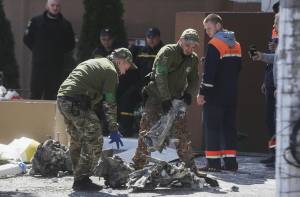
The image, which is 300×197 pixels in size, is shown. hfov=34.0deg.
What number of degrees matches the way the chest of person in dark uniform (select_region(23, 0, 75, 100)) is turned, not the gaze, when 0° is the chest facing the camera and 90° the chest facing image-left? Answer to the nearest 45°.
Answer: approximately 0°

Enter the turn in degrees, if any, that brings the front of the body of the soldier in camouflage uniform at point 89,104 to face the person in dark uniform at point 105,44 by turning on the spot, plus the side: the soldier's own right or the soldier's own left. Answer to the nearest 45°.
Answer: approximately 90° to the soldier's own left

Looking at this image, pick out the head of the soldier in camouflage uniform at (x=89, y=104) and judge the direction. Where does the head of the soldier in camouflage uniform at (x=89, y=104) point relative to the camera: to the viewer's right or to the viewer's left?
to the viewer's right

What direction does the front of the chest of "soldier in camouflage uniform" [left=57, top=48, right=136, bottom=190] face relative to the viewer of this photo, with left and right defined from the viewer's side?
facing to the right of the viewer

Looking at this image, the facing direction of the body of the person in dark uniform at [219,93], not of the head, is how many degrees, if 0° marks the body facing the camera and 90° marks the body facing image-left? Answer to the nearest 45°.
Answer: approximately 135°

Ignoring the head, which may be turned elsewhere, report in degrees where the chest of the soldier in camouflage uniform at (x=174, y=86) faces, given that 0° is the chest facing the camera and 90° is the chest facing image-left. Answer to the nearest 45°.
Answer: approximately 315°

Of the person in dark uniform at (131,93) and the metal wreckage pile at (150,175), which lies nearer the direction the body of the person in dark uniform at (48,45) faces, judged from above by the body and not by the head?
the metal wreckage pile

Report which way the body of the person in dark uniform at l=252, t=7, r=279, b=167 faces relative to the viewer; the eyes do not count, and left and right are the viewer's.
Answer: facing to the left of the viewer

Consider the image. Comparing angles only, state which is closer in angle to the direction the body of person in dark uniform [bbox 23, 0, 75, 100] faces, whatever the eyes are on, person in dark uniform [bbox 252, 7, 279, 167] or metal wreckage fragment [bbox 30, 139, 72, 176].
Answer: the metal wreckage fragment
